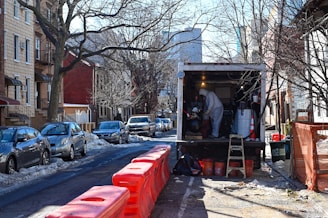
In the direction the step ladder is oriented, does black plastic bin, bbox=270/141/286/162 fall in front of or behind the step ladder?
behind

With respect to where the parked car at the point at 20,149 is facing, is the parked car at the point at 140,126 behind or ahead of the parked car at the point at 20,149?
behind

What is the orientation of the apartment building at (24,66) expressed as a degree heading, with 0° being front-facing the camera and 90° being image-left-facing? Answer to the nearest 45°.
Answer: approximately 315°

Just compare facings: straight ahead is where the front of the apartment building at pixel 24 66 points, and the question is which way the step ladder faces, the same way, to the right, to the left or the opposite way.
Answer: to the right

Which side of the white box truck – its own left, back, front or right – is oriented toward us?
back

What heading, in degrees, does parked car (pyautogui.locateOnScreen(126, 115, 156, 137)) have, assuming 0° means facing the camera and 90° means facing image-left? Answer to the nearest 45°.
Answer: approximately 45°

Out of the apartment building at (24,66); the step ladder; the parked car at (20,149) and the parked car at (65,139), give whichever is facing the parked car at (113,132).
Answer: the apartment building

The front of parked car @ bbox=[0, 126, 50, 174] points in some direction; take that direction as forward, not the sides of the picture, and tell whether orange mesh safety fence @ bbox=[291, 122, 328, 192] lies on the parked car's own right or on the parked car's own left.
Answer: on the parked car's own left

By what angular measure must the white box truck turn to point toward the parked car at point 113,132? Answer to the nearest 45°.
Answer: approximately 45° to its left

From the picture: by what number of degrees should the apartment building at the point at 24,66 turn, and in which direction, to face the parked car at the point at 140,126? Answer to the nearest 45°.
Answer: approximately 45° to its left
